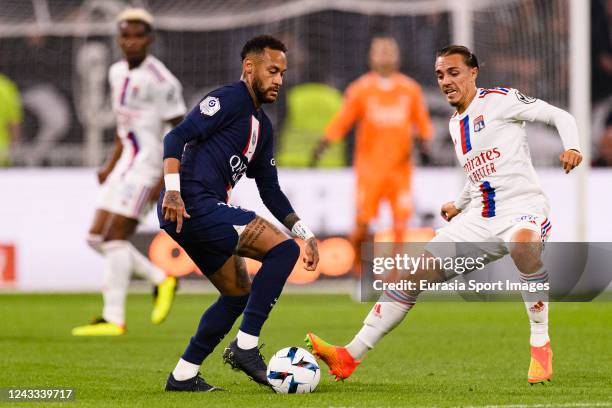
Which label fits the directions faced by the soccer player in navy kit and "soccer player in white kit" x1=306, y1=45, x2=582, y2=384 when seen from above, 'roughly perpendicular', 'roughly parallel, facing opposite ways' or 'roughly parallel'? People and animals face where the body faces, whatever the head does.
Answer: roughly perpendicular

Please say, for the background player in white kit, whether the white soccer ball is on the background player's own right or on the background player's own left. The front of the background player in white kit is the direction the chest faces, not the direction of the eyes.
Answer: on the background player's own left

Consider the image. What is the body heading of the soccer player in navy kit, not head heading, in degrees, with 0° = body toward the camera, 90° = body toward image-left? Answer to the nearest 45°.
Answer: approximately 315°

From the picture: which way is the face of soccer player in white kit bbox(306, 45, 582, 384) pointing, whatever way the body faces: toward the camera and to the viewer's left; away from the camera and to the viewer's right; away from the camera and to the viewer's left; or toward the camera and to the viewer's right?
toward the camera and to the viewer's left

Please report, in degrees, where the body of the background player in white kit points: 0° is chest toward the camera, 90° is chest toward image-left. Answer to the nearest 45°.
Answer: approximately 45°

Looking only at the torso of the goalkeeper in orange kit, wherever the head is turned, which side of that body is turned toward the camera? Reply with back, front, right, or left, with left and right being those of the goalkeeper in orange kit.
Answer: front

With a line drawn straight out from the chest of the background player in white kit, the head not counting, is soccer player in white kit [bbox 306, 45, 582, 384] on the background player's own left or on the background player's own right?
on the background player's own left

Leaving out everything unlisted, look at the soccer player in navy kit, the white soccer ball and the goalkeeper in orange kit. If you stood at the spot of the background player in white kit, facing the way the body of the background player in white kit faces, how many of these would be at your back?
1

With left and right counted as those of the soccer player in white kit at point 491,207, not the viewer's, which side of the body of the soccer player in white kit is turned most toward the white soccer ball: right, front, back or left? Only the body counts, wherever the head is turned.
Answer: front

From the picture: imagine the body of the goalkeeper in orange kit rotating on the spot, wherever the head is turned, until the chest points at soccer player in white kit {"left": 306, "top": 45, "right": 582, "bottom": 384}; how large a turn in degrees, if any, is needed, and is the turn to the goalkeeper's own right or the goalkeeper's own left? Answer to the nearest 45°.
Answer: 0° — they already face them

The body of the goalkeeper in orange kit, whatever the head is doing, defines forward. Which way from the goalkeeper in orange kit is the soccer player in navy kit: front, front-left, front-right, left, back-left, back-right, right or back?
front

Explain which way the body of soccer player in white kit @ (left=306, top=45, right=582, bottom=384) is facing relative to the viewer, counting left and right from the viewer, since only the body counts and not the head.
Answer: facing the viewer and to the left of the viewer
